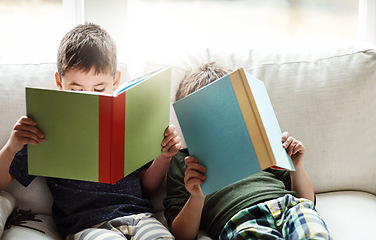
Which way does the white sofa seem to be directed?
toward the camera

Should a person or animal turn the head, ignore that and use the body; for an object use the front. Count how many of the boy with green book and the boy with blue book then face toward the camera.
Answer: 2

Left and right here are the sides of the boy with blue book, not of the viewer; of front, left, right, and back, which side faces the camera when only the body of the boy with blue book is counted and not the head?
front

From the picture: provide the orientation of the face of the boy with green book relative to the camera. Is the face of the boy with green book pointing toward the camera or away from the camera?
toward the camera

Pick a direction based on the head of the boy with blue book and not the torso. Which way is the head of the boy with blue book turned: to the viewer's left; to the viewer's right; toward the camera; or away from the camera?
toward the camera

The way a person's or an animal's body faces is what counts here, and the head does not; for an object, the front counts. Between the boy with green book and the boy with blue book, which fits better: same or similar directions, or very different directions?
same or similar directions
